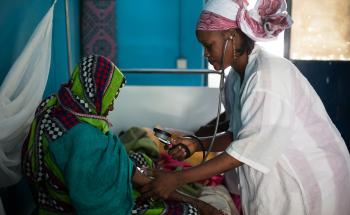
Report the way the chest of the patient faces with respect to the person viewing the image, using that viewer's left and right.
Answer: facing away from the viewer and to the right of the viewer

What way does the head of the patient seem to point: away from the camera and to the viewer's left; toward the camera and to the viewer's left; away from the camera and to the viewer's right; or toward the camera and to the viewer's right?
away from the camera and to the viewer's right
